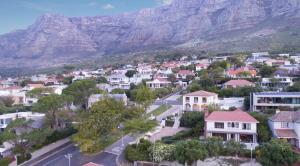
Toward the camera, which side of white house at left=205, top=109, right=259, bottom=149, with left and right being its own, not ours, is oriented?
front

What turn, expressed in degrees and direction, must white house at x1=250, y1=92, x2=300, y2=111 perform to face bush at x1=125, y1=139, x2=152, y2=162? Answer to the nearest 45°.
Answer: approximately 45° to its right

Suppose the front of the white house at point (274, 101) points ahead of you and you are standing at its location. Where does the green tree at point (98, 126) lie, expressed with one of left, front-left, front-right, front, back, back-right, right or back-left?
front-right

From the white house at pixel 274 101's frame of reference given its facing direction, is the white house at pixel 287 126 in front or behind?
in front

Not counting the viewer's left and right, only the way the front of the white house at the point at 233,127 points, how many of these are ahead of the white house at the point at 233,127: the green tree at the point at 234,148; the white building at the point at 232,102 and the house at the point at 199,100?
1

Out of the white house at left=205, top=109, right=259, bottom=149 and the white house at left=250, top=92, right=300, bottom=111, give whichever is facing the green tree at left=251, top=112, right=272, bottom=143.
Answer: the white house at left=250, top=92, right=300, bottom=111

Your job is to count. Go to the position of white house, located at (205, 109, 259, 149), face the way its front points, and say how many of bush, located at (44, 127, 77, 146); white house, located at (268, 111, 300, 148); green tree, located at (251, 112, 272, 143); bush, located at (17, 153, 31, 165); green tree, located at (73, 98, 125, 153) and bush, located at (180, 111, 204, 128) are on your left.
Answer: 2

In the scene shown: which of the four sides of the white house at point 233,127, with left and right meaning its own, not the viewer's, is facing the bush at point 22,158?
right

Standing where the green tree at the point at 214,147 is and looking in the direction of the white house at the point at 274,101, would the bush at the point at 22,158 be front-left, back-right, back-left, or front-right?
back-left

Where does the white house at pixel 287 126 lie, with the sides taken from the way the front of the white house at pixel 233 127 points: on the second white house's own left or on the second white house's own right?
on the second white house's own left

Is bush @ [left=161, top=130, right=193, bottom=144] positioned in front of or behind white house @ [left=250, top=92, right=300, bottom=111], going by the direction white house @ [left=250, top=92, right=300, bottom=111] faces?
in front

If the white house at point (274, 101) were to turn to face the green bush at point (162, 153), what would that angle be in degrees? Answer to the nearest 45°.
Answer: approximately 45° to its right

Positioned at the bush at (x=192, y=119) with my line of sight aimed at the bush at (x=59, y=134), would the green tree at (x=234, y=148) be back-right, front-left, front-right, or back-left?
back-left

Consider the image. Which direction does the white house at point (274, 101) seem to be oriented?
toward the camera

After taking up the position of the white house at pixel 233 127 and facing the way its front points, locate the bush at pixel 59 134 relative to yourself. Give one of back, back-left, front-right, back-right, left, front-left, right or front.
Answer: right

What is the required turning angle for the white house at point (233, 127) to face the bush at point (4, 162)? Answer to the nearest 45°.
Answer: approximately 90° to its right

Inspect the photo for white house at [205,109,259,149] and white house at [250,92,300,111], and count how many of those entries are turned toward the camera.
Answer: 2

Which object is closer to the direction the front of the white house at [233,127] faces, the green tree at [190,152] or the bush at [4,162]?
the green tree

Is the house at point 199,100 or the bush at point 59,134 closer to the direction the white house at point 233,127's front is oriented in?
the bush
